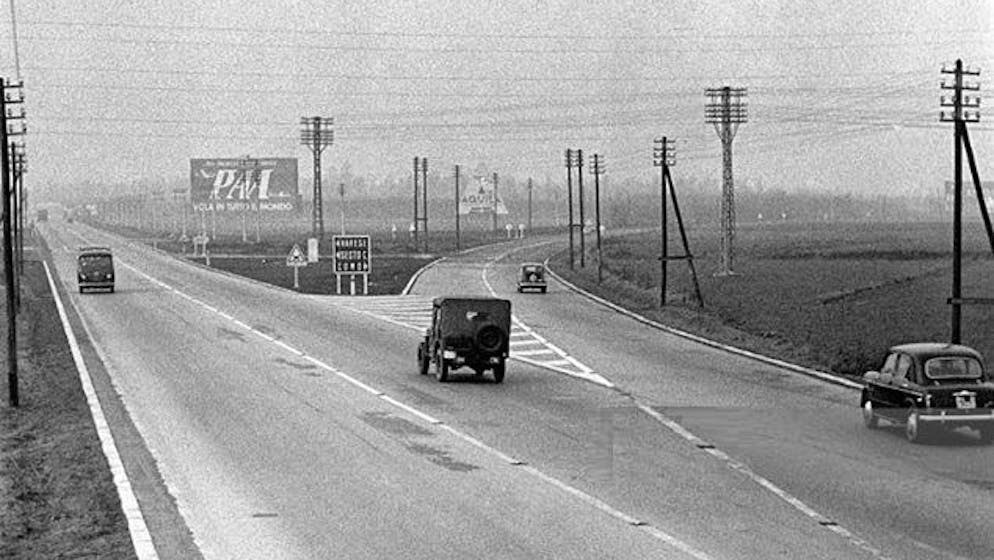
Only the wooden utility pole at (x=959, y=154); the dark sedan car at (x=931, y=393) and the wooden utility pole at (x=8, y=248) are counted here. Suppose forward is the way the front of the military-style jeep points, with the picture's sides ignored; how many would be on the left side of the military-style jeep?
1

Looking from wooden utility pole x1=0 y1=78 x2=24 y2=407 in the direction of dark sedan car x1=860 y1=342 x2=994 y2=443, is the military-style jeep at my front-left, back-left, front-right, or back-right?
front-left

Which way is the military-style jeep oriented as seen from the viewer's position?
away from the camera

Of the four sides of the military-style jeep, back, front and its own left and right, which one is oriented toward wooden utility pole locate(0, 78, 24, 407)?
left

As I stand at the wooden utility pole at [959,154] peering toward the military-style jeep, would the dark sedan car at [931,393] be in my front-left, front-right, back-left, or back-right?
front-left

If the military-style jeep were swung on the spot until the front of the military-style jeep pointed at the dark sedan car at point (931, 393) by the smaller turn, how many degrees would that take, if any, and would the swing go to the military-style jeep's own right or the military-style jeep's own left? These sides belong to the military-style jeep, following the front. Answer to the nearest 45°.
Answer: approximately 135° to the military-style jeep's own right
